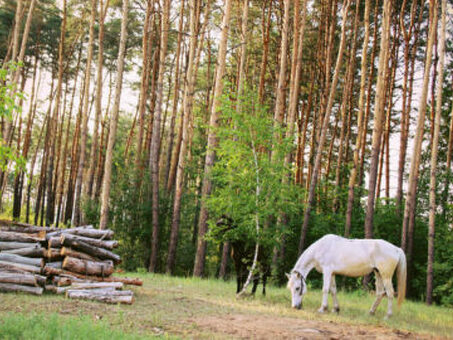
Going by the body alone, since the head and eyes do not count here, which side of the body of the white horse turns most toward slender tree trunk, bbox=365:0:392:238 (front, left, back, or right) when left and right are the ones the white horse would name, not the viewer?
right

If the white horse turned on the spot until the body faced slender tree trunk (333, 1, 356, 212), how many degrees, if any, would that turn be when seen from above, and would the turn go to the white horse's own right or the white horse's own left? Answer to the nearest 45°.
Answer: approximately 90° to the white horse's own right

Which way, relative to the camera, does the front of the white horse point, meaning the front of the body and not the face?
to the viewer's left

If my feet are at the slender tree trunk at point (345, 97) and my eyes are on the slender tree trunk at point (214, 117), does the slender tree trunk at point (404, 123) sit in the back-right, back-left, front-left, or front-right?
back-left
